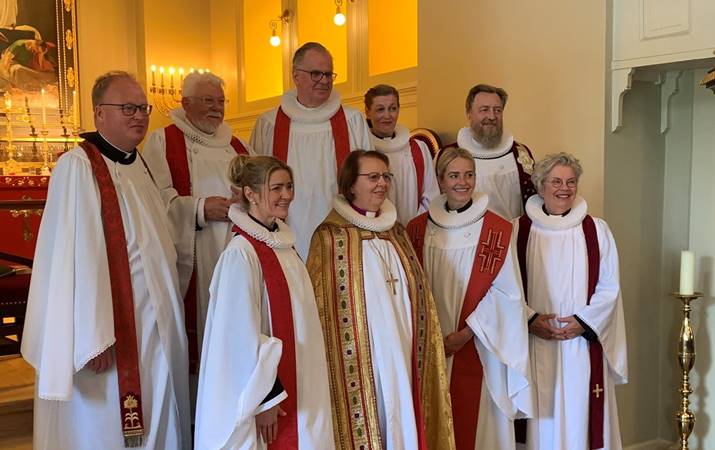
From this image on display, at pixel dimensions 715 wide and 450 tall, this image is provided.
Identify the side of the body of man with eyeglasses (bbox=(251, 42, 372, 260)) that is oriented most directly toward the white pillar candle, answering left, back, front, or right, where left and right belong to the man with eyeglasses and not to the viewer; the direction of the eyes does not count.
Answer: left

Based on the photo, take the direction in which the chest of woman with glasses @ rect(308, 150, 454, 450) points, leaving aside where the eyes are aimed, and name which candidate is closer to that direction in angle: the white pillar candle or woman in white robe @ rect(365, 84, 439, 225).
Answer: the white pillar candle

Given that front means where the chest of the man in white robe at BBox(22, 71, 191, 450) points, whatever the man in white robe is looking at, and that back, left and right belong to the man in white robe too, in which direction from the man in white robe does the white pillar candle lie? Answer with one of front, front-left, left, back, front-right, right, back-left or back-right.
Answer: front-left

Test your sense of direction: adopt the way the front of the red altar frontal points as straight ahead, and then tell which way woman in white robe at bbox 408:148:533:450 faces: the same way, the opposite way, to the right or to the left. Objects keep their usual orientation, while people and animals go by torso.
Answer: the same way

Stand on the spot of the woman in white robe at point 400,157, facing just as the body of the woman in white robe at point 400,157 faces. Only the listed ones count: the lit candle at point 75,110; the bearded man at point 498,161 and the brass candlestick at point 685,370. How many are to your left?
2

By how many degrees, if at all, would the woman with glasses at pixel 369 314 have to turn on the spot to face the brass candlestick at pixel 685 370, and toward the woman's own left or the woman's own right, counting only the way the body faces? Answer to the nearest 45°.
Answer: approximately 90° to the woman's own left

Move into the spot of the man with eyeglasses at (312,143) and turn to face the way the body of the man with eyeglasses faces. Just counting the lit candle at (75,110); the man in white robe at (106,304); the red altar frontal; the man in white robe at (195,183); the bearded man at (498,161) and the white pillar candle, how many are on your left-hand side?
2

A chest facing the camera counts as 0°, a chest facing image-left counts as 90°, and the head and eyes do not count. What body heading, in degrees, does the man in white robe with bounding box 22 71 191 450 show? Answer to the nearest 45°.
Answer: approximately 315°

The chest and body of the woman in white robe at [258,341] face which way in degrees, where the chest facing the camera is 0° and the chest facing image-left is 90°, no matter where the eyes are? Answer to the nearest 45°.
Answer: approximately 315°

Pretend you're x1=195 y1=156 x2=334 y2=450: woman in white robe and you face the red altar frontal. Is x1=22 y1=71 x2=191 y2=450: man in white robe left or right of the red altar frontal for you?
left

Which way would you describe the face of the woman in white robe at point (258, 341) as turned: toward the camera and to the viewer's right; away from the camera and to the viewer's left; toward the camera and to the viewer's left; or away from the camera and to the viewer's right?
toward the camera and to the viewer's right
